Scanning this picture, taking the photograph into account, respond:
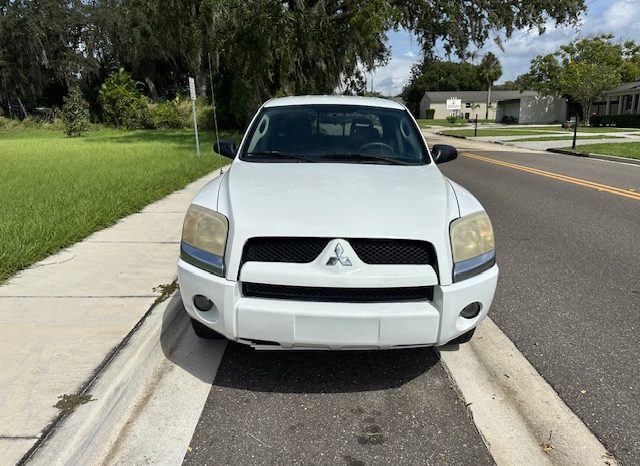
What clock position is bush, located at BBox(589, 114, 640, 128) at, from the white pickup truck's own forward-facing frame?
The bush is roughly at 7 o'clock from the white pickup truck.

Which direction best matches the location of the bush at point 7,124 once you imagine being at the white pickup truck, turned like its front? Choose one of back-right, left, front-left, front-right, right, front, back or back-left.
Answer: back-right

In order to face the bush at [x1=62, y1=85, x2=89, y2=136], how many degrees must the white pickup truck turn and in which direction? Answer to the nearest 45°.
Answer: approximately 135° to its right

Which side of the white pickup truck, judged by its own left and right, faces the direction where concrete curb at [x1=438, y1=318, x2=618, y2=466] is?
front

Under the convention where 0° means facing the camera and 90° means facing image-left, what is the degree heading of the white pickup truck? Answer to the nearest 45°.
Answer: approximately 0°

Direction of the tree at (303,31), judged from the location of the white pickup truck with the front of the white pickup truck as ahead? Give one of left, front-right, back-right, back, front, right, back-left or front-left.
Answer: back

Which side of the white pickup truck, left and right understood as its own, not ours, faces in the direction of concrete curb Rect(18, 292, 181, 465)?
front

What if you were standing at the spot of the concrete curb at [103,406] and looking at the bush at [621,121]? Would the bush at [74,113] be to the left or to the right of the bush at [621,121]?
left

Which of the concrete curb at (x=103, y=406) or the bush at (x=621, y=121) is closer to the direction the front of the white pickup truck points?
the concrete curb

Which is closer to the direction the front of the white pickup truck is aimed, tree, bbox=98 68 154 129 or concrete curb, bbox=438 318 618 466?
the concrete curb

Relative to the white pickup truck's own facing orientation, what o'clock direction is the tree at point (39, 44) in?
The tree is roughly at 5 o'clock from the white pickup truck.
